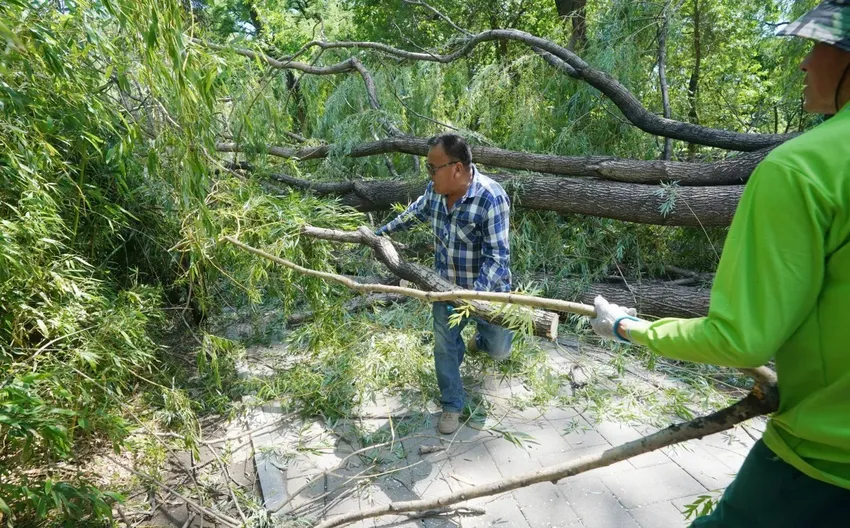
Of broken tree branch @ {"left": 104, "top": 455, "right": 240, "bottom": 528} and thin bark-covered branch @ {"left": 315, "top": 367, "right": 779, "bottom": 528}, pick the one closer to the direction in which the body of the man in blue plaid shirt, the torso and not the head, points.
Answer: the broken tree branch

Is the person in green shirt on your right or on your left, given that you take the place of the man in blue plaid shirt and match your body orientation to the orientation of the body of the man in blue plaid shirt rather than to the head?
on your left

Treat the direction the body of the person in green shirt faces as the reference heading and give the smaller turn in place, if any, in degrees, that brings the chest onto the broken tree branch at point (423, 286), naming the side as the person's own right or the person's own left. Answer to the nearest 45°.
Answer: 0° — they already face it

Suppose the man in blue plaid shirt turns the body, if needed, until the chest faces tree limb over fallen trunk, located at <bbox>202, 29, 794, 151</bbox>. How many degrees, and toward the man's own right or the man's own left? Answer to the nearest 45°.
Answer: approximately 180°

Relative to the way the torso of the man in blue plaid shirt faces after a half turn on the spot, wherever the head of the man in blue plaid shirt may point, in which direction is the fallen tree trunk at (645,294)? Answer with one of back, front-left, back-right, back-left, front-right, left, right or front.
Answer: front

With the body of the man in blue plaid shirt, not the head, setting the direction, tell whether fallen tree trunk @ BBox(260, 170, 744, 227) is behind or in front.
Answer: behind

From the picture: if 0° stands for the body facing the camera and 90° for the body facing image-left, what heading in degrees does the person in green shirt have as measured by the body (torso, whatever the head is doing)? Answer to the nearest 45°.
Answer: approximately 135°
